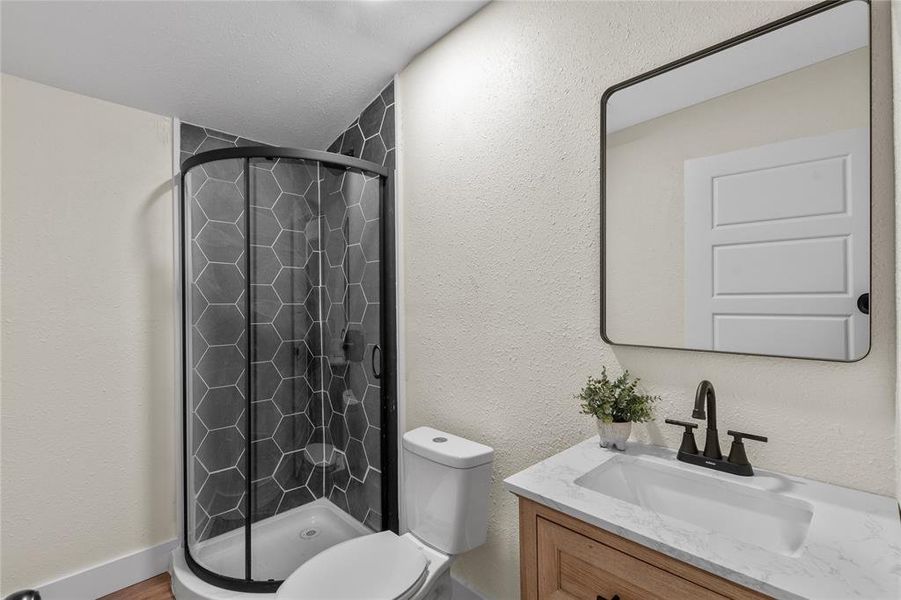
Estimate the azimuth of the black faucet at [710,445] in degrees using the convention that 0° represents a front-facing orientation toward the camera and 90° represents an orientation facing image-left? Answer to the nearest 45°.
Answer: approximately 45°

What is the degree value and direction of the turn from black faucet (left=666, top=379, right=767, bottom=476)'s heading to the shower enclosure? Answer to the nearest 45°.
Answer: approximately 45° to its right

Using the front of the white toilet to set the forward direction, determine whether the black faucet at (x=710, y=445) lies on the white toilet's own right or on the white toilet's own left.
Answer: on the white toilet's own left

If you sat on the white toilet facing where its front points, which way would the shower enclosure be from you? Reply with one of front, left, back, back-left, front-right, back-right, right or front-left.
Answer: right

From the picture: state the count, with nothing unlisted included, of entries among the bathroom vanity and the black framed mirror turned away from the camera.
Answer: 0

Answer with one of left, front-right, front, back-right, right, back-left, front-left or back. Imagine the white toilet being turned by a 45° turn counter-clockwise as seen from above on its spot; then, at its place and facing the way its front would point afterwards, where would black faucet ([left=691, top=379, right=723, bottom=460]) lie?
front-left

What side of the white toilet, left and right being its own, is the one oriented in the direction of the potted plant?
left

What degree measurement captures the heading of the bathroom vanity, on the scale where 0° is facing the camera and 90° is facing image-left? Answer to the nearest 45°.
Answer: approximately 45°

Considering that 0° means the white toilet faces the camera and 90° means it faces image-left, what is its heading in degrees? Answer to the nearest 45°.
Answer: approximately 45°

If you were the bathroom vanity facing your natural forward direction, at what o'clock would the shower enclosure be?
The shower enclosure is roughly at 2 o'clock from the bathroom vanity.
